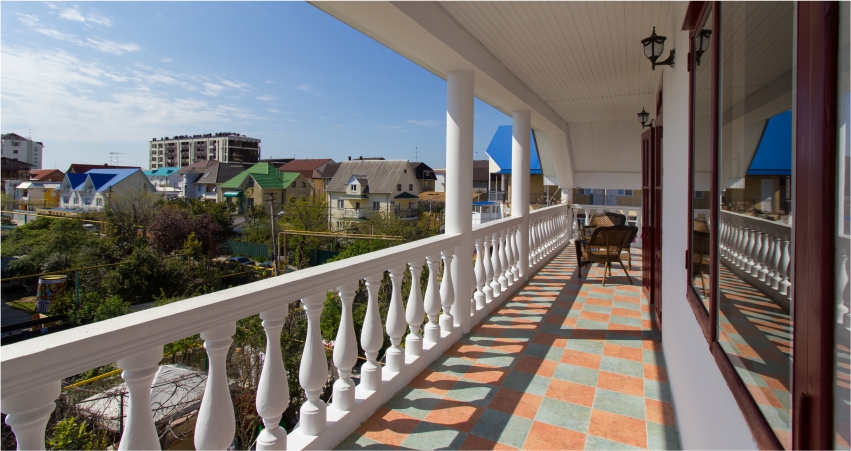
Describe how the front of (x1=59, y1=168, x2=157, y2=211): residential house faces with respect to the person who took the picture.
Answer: facing the viewer and to the left of the viewer

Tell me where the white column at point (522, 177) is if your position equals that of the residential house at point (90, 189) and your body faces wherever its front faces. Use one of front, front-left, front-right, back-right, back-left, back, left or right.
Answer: front-left

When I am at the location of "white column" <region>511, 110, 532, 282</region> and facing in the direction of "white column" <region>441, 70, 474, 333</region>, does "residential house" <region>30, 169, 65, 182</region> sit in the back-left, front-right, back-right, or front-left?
back-right

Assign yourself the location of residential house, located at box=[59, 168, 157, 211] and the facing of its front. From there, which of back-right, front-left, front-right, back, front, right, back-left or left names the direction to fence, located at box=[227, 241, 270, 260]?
left
